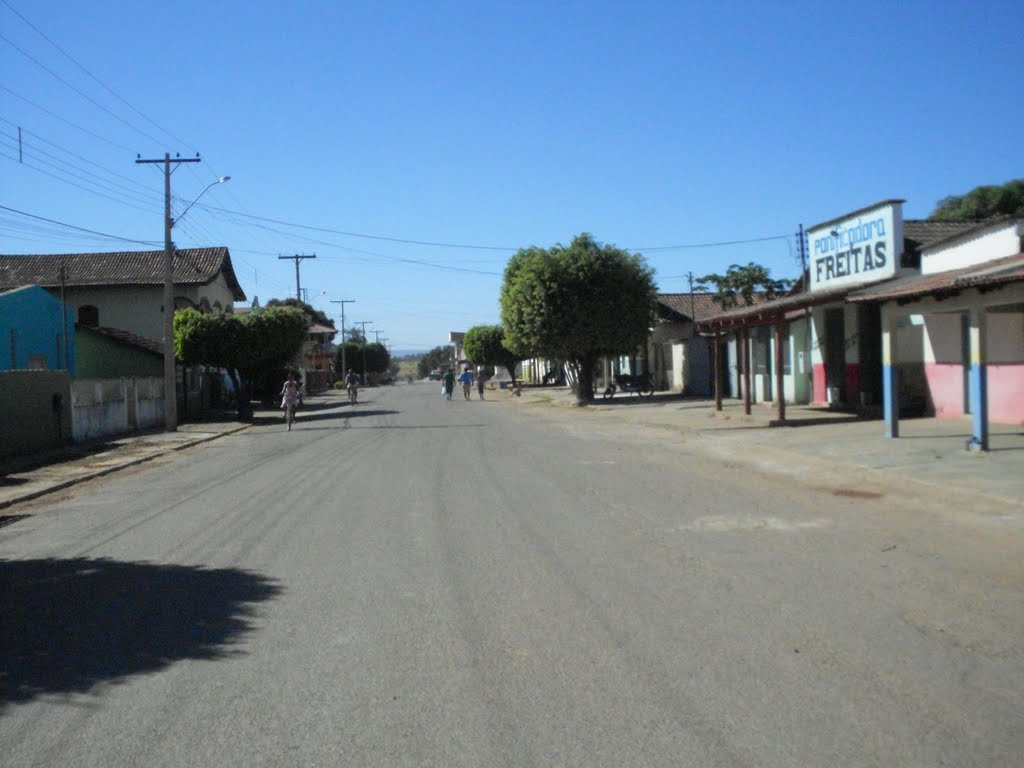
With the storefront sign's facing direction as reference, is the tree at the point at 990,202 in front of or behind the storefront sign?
behind

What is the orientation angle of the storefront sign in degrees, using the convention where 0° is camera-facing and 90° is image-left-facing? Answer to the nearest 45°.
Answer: approximately 45°

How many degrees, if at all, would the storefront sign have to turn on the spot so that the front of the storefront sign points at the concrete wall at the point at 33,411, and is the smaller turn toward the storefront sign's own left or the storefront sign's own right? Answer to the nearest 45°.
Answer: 0° — it already faces it

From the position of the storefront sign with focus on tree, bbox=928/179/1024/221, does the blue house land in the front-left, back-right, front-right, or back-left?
back-left

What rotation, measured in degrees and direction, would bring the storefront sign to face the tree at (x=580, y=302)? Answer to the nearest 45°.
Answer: approximately 90° to its right

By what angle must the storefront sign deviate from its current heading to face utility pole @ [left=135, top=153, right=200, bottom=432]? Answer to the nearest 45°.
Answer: approximately 45° to its right

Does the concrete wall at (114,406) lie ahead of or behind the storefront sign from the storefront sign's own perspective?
ahead

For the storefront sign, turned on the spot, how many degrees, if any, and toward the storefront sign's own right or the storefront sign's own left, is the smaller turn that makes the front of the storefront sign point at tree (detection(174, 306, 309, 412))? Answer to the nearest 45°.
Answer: approximately 45° to the storefront sign's own right

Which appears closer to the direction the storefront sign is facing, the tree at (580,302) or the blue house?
the blue house

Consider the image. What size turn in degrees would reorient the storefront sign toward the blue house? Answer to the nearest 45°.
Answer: approximately 45° to its right
